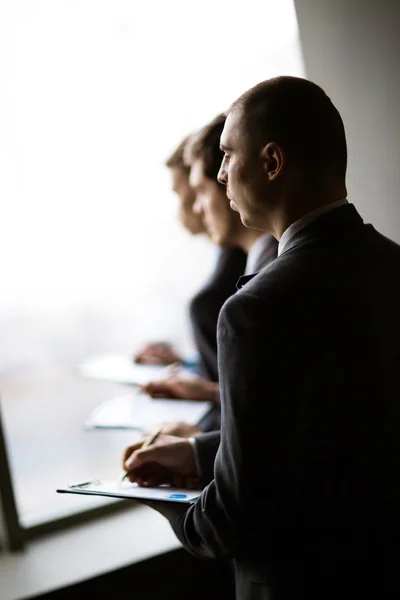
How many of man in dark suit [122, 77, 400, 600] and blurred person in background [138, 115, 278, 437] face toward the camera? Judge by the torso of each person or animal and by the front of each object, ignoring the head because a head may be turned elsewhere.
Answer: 0

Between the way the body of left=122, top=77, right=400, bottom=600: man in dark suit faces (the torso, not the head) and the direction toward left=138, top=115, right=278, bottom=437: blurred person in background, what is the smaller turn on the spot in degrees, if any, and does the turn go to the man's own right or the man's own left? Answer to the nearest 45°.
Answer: approximately 45° to the man's own right

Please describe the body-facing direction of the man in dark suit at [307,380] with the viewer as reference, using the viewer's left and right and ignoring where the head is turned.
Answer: facing away from the viewer and to the left of the viewer

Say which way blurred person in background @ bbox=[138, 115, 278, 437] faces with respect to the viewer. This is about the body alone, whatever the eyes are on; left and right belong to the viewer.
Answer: facing to the left of the viewer

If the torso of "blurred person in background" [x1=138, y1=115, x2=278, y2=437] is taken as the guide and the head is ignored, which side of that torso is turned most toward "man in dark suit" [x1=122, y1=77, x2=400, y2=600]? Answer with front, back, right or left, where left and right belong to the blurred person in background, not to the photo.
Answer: left
